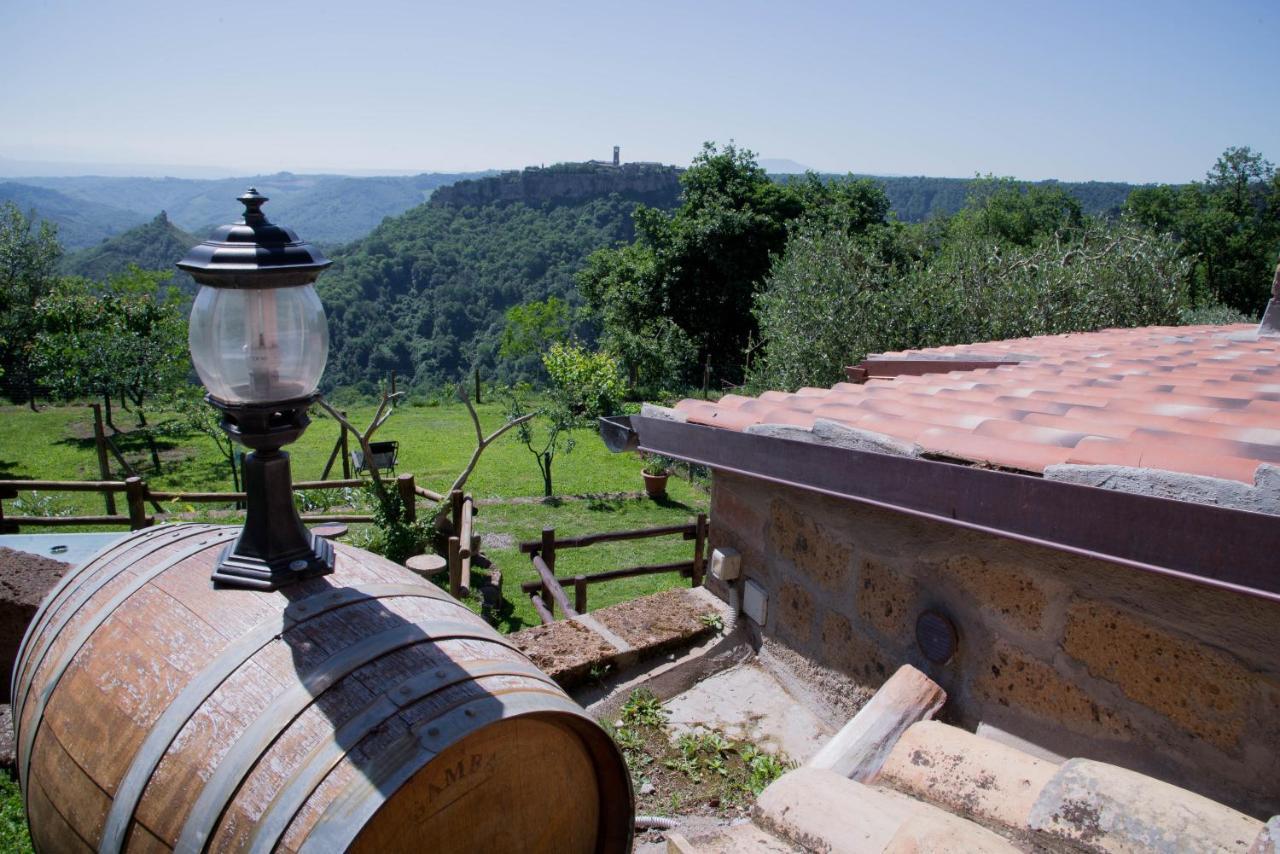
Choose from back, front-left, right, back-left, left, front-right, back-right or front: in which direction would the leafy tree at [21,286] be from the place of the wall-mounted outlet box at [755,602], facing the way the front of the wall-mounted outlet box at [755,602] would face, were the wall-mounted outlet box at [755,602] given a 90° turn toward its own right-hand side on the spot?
front

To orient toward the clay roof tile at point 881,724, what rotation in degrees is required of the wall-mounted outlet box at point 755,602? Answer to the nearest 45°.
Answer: approximately 45° to its left

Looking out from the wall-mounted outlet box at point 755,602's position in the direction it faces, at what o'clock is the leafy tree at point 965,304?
The leafy tree is roughly at 5 o'clock from the wall-mounted outlet box.

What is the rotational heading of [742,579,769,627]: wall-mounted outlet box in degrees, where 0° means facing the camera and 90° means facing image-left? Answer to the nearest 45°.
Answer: approximately 45°

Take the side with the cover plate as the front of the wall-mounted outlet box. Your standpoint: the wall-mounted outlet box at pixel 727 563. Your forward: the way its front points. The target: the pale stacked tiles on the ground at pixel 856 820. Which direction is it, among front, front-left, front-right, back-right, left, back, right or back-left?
front-left

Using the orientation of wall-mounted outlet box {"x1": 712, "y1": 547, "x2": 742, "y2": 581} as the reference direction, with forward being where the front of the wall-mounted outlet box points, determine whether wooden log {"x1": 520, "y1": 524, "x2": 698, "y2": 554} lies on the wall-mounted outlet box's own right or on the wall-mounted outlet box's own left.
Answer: on the wall-mounted outlet box's own right

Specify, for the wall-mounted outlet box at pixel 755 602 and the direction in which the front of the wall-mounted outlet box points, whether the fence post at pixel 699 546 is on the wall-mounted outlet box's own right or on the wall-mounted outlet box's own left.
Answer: on the wall-mounted outlet box's own right

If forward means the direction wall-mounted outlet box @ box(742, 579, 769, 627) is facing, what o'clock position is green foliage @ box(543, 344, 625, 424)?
The green foliage is roughly at 4 o'clock from the wall-mounted outlet box.

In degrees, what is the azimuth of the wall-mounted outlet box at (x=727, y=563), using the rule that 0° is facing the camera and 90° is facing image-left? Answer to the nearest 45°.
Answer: approximately 45°

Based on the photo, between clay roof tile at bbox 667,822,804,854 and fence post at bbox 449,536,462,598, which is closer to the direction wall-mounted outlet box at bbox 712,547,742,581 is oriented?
the clay roof tile

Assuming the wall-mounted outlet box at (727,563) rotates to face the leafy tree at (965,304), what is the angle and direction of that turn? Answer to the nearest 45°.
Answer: approximately 135° to its right

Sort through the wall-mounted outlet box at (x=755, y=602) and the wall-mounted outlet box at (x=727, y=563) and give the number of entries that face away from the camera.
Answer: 0
